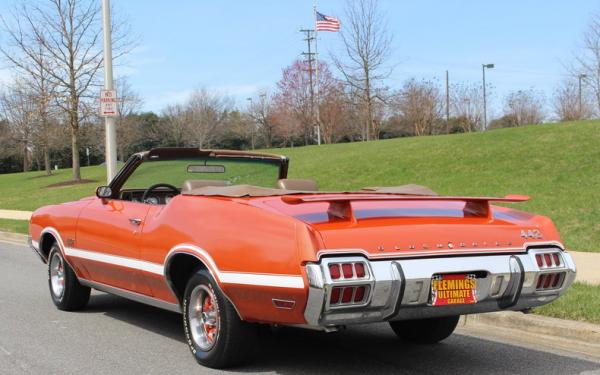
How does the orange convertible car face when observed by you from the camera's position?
facing away from the viewer and to the left of the viewer

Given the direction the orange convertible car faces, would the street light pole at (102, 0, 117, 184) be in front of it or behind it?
in front
